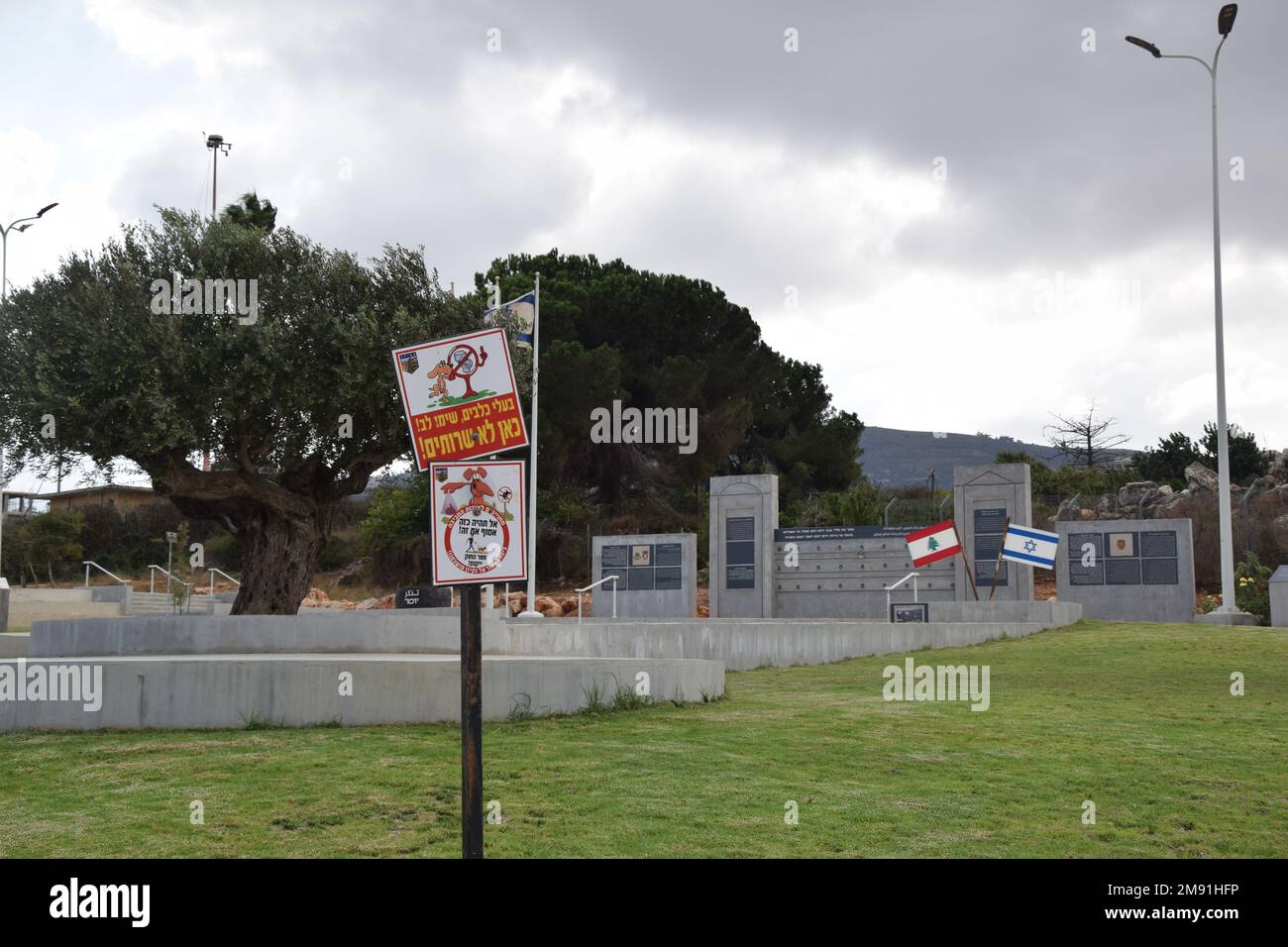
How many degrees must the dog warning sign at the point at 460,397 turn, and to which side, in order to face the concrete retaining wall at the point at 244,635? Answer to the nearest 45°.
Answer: approximately 180°

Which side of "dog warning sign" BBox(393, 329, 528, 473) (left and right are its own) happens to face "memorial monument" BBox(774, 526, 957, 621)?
back

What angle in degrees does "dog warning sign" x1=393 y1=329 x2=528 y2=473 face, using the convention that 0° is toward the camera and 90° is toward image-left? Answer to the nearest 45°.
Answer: approximately 0°

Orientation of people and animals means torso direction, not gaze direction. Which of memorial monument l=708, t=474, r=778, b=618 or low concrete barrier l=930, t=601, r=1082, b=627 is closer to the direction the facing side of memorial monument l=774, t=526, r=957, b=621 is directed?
the low concrete barrier

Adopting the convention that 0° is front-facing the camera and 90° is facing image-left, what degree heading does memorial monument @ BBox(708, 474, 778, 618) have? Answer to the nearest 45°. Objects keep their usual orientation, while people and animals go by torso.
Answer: approximately 0°

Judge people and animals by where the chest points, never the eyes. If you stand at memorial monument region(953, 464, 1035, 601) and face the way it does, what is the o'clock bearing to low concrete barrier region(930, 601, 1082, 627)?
The low concrete barrier is roughly at 12 o'clock from the memorial monument.
